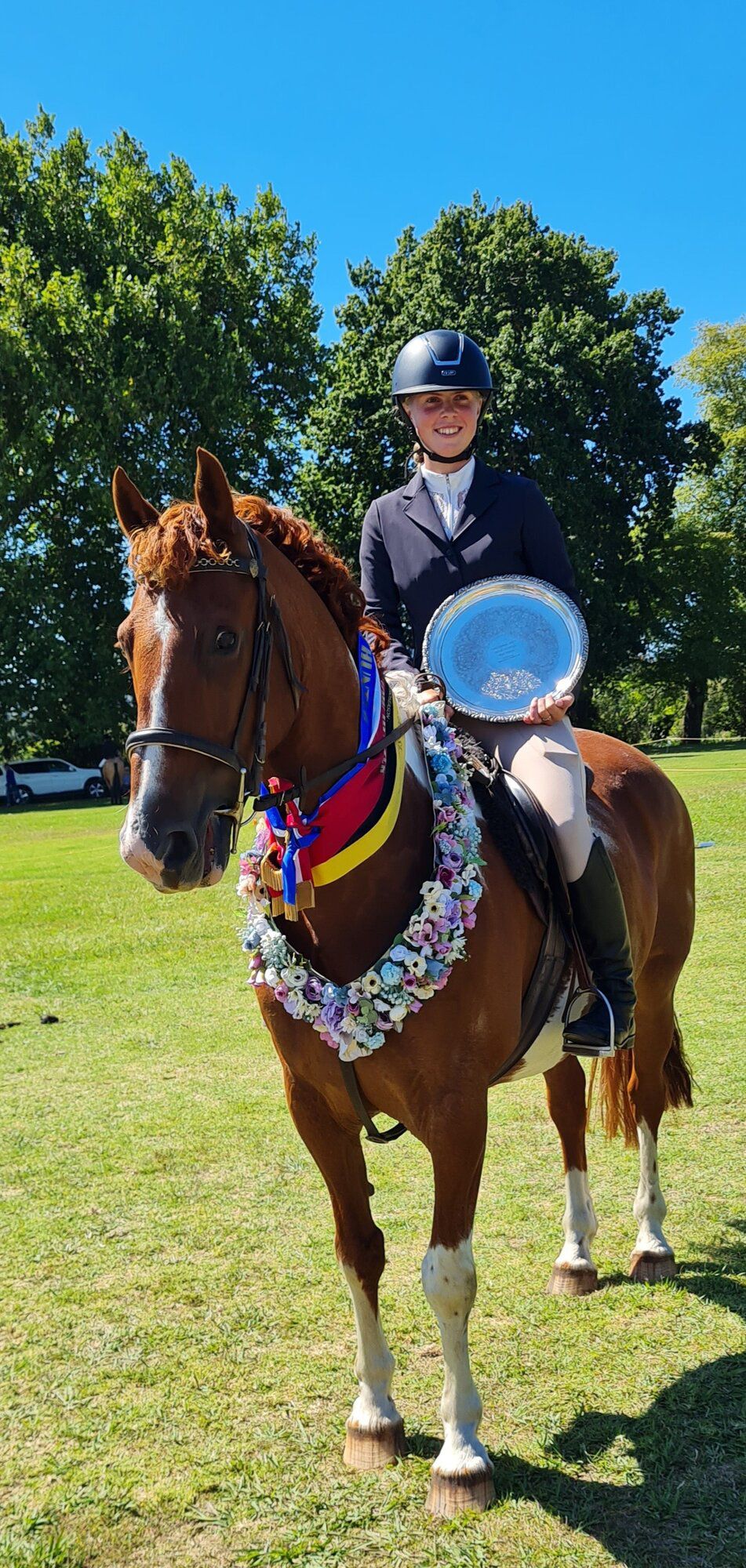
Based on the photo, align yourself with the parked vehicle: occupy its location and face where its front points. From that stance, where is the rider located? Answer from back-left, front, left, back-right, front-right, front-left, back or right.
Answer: right

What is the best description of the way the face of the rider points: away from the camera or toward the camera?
toward the camera

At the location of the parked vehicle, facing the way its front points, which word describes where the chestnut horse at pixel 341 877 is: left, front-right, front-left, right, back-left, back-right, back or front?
right

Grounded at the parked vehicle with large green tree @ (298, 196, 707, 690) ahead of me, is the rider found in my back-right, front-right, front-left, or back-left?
front-right

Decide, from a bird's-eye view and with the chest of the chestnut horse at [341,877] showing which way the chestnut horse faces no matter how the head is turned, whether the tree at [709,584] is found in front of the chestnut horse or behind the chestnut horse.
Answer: behind

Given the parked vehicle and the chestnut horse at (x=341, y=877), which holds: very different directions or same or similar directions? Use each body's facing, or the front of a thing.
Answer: very different directions

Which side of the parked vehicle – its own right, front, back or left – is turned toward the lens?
right

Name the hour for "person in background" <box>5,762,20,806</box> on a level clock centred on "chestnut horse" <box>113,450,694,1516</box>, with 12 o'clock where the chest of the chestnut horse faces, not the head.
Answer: The person in background is roughly at 4 o'clock from the chestnut horse.

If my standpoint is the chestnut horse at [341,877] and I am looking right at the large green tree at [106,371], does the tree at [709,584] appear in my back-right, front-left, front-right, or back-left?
front-right

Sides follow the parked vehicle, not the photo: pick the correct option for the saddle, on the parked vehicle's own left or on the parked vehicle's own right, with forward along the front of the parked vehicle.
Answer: on the parked vehicle's own right

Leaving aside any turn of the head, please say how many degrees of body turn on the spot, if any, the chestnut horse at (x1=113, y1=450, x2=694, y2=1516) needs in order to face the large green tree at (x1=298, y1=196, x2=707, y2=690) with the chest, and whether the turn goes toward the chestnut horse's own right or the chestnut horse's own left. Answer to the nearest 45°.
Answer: approximately 135° to the chestnut horse's own right

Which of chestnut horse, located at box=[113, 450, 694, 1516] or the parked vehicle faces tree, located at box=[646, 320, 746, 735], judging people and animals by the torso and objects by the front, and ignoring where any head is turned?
the parked vehicle
